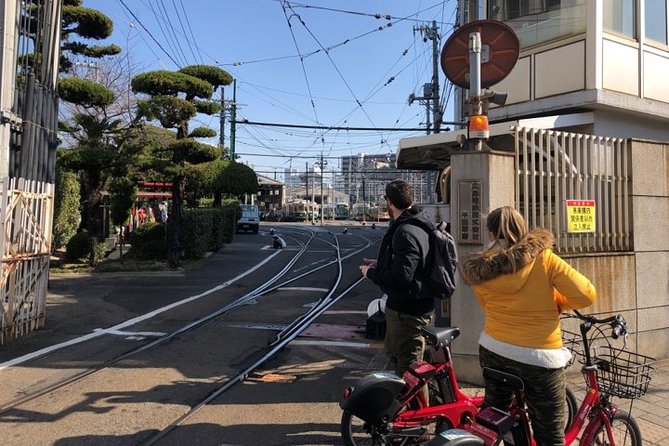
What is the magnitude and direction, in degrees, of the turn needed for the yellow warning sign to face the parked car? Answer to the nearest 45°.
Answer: approximately 135° to its right

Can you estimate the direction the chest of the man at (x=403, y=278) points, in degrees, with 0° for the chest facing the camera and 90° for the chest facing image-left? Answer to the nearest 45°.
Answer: approximately 135°

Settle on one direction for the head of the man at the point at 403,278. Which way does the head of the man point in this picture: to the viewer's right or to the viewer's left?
to the viewer's left

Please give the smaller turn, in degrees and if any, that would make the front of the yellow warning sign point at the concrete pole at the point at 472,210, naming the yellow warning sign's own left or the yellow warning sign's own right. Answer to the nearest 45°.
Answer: approximately 45° to the yellow warning sign's own right

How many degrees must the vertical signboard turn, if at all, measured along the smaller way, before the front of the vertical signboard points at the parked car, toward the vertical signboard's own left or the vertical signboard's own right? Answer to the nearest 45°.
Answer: approximately 135° to the vertical signboard's own right

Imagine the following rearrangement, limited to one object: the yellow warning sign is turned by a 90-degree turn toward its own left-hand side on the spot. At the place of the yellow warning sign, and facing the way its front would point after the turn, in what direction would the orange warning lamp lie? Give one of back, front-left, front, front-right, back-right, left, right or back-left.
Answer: back-right

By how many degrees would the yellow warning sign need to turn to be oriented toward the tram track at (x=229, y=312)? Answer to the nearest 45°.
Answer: approximately 90° to its right

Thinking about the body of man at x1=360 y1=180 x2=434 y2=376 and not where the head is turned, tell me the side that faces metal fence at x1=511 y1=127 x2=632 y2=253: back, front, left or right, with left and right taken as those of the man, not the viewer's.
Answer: right

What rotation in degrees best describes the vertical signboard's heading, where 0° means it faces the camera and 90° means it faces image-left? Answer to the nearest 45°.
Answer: approximately 0°

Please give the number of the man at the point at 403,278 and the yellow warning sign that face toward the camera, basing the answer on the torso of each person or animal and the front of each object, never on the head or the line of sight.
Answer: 1
